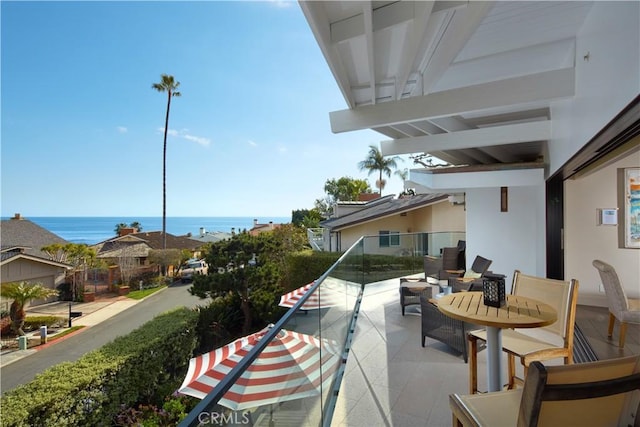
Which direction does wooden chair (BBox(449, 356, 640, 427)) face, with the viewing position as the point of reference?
facing away from the viewer and to the left of the viewer

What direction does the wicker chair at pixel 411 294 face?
to the viewer's right

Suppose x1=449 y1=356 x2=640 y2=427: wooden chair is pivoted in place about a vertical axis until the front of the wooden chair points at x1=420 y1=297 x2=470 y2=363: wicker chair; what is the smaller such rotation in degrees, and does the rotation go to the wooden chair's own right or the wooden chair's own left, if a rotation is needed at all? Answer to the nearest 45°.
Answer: approximately 45° to the wooden chair's own right

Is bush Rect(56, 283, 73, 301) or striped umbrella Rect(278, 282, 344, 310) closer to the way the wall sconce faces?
the striped umbrella

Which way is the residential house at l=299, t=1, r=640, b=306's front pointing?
to the viewer's left

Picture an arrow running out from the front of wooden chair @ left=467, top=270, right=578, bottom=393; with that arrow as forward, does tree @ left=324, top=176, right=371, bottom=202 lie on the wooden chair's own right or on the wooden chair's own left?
on the wooden chair's own right

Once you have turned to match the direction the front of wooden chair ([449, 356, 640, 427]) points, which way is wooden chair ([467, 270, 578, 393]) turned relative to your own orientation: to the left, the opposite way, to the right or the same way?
to the left

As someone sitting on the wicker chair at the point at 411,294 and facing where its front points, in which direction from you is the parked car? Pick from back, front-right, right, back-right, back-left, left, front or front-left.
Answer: back-left
